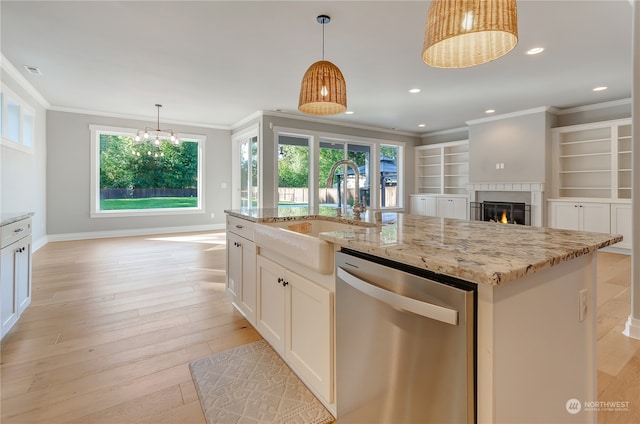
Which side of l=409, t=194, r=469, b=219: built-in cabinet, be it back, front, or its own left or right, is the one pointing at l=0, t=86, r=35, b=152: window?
front

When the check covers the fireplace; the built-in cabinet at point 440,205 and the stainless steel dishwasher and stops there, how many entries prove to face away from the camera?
0

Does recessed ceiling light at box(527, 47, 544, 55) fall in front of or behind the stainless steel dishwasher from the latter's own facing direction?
behind

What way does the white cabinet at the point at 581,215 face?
toward the camera

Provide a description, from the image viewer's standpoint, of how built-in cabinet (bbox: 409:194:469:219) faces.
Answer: facing the viewer and to the left of the viewer

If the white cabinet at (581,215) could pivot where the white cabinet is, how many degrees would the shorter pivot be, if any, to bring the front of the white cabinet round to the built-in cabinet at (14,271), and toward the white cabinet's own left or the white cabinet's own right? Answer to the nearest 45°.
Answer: approximately 45° to the white cabinet's own right

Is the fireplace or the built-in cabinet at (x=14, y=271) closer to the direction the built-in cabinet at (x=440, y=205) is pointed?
the built-in cabinet

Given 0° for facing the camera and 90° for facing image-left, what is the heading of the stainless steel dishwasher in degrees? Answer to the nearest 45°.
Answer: approximately 45°

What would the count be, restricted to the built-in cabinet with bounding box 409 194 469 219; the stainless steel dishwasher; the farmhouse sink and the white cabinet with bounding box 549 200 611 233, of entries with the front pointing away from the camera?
0

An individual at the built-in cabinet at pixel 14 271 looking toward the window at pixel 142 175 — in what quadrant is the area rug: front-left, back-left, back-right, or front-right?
back-right

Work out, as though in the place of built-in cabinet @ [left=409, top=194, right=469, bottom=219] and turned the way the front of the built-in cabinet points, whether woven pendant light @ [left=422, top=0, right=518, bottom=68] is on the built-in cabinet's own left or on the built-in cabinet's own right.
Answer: on the built-in cabinet's own left

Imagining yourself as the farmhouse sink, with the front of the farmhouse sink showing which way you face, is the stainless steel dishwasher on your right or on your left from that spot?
on your left

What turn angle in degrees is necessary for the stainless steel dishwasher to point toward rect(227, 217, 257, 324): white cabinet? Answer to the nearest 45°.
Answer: approximately 90° to its right
